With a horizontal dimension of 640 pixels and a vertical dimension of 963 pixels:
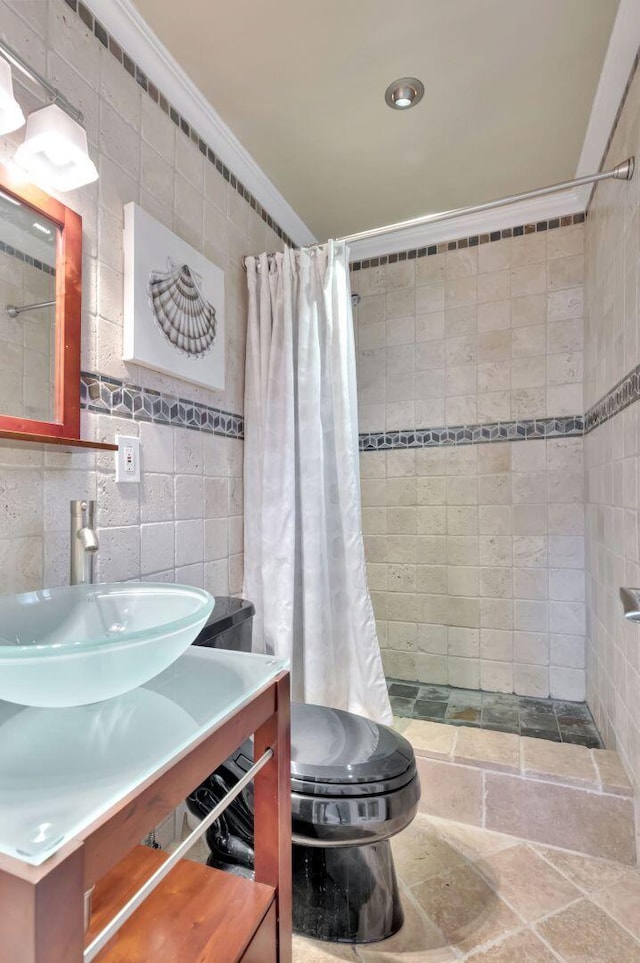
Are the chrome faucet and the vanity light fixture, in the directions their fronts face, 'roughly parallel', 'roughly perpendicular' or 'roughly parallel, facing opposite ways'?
roughly parallel

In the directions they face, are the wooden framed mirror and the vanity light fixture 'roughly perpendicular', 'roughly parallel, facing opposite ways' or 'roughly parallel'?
roughly parallel

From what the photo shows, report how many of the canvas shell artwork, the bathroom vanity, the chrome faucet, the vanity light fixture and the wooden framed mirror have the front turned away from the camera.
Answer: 0

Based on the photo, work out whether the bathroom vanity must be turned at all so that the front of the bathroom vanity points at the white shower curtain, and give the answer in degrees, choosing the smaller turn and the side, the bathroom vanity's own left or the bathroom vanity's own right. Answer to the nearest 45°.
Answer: approximately 90° to the bathroom vanity's own left

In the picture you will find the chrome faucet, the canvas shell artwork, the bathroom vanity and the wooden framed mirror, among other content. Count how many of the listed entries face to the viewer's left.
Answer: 0

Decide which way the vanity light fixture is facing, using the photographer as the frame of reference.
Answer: facing the viewer and to the right of the viewer

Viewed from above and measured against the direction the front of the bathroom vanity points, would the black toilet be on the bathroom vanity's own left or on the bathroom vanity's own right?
on the bathroom vanity's own left

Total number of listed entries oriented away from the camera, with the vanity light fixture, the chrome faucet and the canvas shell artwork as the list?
0

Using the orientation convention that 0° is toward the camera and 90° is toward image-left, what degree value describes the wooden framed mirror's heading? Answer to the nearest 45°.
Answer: approximately 315°

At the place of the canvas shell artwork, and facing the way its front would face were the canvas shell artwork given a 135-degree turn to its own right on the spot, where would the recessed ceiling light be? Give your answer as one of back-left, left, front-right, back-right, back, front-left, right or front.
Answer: back

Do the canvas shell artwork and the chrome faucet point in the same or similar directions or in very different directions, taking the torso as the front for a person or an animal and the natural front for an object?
same or similar directions
